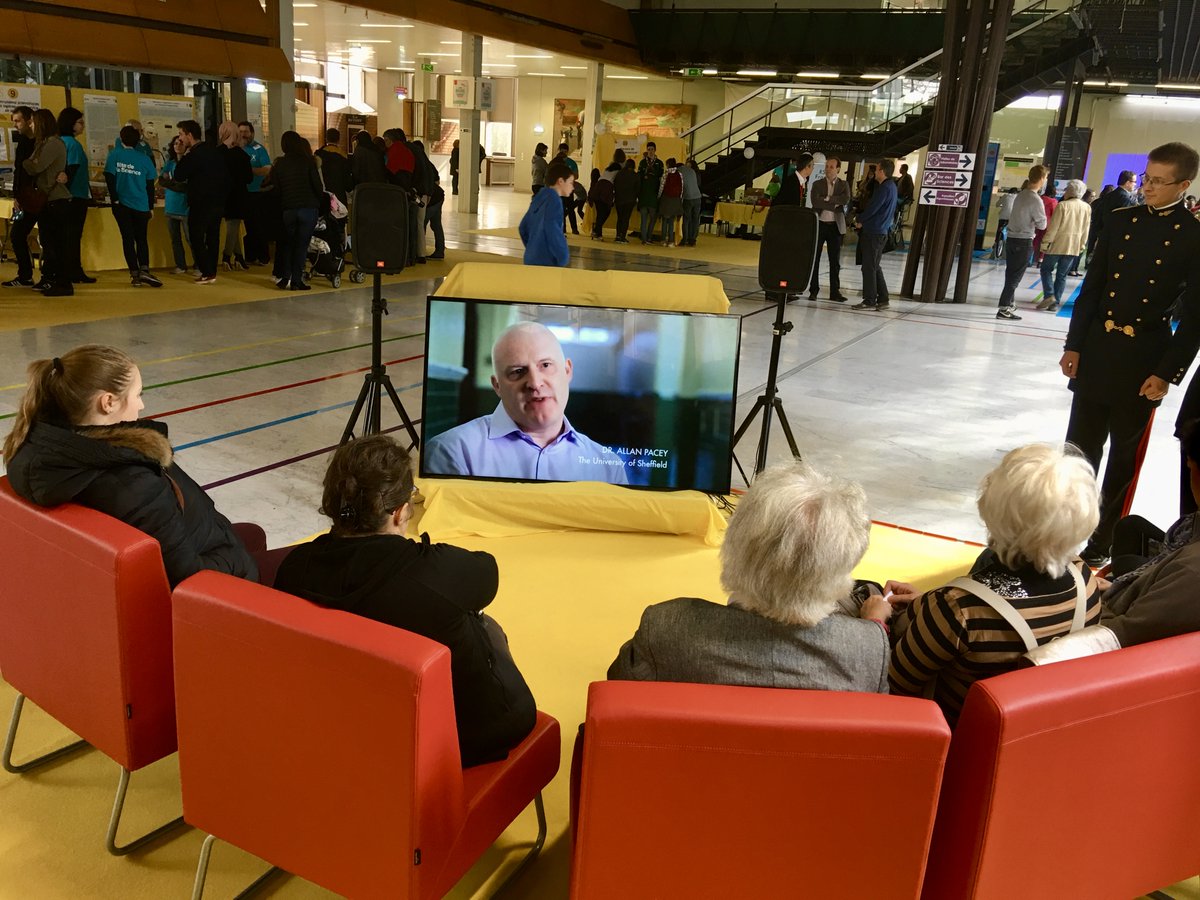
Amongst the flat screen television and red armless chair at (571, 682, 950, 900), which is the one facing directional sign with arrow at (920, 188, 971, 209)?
the red armless chair

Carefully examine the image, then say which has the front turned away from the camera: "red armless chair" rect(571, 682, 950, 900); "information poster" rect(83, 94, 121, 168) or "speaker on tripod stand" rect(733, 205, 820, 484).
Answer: the red armless chair

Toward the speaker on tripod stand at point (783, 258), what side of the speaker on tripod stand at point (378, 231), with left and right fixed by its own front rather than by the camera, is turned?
left

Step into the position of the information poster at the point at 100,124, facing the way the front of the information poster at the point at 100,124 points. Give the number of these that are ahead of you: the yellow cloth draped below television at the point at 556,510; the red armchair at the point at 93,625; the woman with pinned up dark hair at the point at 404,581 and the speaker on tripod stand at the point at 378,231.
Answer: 4

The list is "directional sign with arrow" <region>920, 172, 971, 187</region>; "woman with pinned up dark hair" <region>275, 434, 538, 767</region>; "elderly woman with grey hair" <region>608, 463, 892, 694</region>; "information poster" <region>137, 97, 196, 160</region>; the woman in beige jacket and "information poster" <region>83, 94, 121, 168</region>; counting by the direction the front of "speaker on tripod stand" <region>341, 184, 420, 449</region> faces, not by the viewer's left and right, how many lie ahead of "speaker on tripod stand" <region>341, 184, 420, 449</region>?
2

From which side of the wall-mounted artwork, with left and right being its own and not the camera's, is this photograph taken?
front

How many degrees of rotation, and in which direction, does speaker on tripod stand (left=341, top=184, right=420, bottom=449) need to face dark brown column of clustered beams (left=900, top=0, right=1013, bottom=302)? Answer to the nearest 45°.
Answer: approximately 135° to its left

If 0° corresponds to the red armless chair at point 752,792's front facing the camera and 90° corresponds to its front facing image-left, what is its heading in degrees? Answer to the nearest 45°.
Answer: approximately 180°

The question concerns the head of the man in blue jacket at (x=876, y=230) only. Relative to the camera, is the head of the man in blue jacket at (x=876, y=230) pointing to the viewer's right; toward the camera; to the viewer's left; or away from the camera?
to the viewer's left

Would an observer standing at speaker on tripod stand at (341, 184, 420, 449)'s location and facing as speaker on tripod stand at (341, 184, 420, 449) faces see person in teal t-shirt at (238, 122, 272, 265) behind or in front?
behind

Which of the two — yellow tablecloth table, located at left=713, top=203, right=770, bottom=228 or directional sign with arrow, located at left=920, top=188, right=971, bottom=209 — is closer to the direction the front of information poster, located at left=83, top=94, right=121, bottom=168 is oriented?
the directional sign with arrow

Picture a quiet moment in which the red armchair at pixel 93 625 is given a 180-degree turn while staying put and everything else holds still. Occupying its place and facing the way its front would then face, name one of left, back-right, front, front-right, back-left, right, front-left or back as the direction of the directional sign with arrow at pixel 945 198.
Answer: back

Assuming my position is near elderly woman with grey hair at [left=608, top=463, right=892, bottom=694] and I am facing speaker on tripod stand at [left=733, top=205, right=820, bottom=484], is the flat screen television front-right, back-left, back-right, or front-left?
front-left

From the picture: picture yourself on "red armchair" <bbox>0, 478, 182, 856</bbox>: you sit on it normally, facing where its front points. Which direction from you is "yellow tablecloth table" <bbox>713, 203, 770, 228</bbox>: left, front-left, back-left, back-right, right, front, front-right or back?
front

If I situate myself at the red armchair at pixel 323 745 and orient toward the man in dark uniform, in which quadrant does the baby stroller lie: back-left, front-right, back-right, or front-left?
front-left

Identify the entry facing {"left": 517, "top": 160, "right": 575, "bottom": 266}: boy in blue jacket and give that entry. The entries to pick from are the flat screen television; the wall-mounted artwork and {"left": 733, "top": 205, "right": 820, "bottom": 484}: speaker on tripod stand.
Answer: the wall-mounted artwork

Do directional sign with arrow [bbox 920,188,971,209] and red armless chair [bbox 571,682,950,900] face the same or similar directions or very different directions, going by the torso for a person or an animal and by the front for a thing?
very different directions

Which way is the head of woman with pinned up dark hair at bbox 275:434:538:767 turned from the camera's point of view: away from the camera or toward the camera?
away from the camera

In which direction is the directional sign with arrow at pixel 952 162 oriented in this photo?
toward the camera

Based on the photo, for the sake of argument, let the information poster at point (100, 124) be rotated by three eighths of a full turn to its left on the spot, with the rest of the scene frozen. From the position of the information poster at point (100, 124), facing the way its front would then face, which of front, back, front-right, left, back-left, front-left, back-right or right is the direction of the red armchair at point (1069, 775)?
back-right
